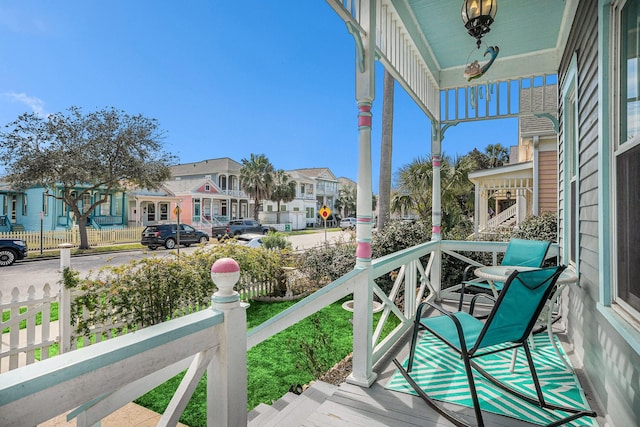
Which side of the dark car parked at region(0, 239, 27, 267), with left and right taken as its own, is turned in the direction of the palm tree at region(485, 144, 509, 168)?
front

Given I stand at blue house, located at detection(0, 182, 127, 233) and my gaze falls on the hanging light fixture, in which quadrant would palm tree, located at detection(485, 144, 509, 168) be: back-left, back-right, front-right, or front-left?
front-left

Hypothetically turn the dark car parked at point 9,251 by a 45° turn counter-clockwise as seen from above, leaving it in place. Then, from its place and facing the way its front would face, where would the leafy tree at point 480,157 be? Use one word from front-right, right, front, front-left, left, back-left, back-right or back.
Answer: front-right

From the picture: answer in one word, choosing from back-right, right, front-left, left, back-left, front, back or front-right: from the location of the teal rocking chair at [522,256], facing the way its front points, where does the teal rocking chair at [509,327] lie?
front-left

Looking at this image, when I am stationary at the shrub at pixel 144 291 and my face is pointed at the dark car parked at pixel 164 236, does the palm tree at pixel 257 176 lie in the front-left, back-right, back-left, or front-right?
front-right

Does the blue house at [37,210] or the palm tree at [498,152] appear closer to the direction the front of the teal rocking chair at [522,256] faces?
the blue house

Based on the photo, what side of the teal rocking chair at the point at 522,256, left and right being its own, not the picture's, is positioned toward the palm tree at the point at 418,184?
right

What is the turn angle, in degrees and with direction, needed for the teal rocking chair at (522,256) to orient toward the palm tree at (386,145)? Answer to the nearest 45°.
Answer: approximately 90° to its right

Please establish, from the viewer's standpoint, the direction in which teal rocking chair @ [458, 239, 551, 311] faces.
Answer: facing the viewer and to the left of the viewer

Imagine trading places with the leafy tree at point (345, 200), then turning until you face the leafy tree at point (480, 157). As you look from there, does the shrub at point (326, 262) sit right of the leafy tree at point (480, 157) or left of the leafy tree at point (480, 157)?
right

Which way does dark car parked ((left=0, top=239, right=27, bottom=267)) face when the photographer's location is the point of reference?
facing to the right of the viewer

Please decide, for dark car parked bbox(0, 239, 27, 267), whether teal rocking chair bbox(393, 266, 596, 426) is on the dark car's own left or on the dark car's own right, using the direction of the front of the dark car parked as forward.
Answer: on the dark car's own right
